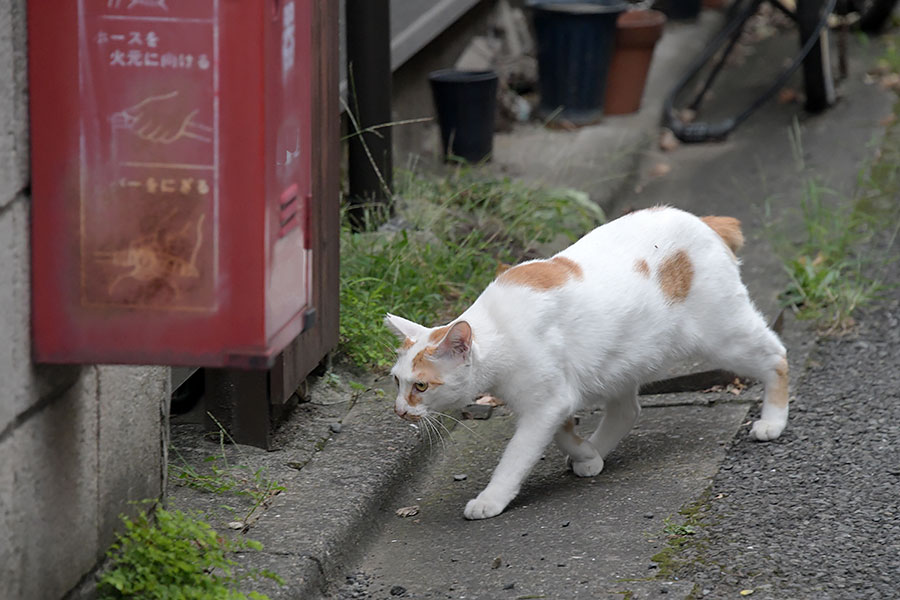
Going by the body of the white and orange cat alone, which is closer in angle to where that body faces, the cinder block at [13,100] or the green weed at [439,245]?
the cinder block

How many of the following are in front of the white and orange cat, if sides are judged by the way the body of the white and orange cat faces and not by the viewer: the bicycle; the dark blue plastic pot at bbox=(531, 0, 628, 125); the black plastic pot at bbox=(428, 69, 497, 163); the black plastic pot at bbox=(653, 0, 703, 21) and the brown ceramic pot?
0

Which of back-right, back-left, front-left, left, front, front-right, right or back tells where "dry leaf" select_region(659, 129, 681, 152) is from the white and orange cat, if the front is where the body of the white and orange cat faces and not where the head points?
back-right

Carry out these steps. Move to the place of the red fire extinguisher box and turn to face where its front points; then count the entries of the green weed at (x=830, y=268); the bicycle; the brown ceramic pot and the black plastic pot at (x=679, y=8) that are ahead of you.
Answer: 0

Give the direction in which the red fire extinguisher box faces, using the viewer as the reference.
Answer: facing the viewer

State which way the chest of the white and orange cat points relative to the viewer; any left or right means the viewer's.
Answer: facing the viewer and to the left of the viewer

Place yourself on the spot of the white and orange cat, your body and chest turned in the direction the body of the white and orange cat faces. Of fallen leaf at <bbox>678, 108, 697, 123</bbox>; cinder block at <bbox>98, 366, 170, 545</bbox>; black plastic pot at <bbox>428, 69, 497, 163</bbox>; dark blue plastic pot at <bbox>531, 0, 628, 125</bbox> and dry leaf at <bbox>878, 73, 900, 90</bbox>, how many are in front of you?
1
